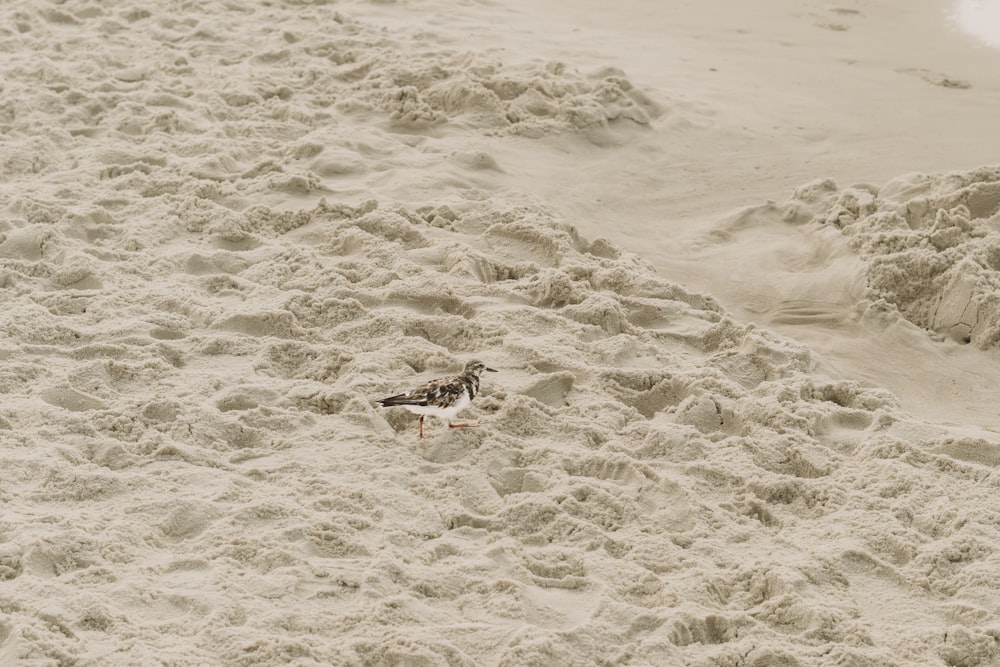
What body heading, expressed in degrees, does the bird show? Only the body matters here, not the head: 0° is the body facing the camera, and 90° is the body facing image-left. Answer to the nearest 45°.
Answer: approximately 270°
